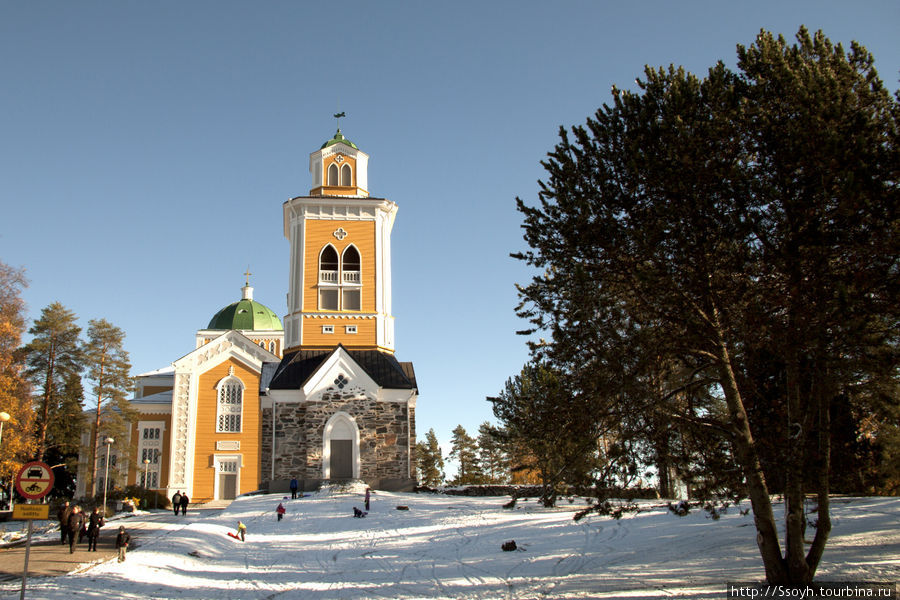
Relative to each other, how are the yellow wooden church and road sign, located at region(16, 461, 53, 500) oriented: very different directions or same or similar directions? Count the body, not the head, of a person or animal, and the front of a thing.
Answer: same or similar directions

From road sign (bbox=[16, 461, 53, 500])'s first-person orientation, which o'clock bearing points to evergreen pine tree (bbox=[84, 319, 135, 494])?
The evergreen pine tree is roughly at 6 o'clock from the road sign.

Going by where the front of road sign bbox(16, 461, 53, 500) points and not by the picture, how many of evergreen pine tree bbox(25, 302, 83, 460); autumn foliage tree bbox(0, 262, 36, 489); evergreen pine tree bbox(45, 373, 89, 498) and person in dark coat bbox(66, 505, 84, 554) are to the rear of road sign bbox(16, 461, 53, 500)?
4

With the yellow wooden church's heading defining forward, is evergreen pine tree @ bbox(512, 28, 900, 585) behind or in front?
in front

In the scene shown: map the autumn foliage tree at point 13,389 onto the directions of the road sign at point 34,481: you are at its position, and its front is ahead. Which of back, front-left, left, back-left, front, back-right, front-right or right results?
back

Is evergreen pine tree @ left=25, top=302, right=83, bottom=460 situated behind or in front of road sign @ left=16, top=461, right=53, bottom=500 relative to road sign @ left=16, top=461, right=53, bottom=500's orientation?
behind

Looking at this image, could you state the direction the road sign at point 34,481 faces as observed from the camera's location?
facing the viewer

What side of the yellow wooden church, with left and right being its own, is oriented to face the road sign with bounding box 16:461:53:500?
front

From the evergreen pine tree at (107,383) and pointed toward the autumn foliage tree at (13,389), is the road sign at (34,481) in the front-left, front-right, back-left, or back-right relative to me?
front-left

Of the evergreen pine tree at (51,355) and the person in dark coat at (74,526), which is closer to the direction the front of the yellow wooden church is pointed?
the person in dark coat

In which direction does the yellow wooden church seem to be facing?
toward the camera

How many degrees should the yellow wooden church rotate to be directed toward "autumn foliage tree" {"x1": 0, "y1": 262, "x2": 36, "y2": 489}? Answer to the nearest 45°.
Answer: approximately 90° to its right

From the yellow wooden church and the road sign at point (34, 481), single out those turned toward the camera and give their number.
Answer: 2

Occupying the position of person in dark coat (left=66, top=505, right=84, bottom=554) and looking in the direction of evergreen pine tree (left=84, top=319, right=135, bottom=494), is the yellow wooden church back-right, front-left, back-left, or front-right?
front-right
